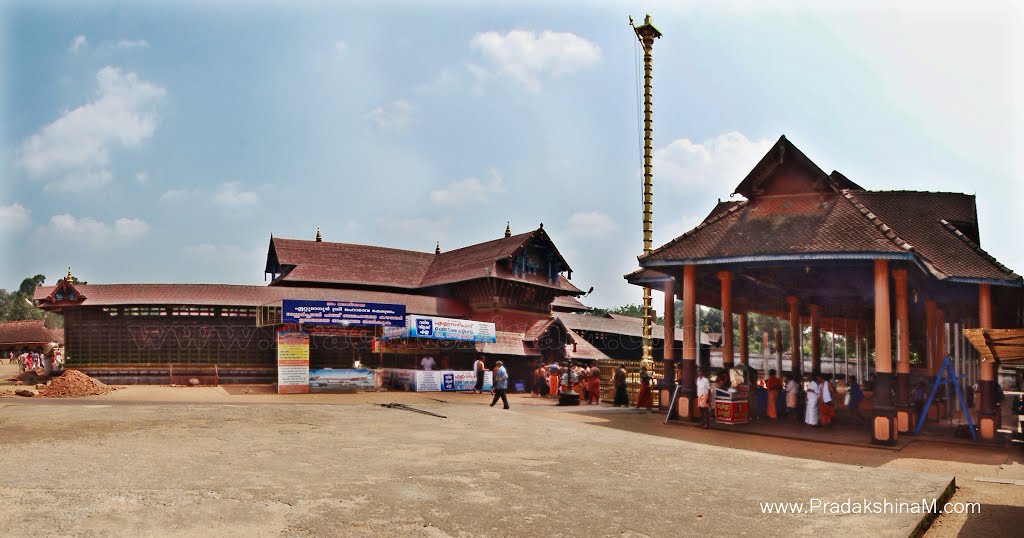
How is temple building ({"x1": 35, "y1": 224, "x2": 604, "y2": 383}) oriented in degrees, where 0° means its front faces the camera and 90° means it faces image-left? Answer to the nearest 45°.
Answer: approximately 315°

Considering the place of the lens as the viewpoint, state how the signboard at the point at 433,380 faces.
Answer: facing the viewer

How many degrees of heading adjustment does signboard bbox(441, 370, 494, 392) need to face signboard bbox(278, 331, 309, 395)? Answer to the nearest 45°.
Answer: approximately 45° to its right

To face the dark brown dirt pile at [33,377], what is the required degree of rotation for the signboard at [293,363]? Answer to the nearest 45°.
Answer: approximately 135° to its right

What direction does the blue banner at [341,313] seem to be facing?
toward the camera

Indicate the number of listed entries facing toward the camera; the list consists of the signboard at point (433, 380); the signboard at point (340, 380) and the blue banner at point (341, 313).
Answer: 3

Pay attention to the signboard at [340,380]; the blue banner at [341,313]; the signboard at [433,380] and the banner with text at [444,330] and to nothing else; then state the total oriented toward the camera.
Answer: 4

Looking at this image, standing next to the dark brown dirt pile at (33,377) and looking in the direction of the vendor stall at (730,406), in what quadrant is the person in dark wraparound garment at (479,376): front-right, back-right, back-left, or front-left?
front-left

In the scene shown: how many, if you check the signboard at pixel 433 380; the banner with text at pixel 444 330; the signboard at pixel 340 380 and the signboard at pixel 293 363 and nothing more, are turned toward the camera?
4

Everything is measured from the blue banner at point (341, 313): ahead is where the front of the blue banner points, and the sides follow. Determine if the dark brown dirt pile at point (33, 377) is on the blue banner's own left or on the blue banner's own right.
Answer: on the blue banner's own right

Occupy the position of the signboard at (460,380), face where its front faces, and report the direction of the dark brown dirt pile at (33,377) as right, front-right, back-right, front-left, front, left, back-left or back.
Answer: right

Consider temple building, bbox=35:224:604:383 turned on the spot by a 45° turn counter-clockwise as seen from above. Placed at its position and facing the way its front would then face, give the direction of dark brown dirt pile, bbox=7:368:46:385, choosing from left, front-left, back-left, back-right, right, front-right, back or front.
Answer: back

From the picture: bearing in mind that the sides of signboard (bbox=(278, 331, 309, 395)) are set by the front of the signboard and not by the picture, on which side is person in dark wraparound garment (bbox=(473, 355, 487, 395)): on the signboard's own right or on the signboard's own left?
on the signboard's own left

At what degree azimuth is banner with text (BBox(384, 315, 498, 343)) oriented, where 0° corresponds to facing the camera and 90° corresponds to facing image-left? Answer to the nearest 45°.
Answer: approximately 0°
